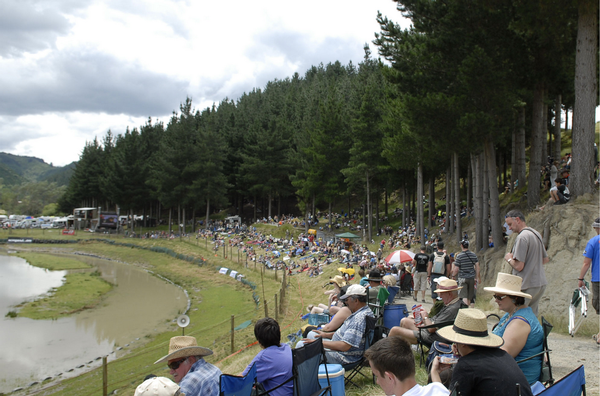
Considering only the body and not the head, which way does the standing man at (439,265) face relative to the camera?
away from the camera

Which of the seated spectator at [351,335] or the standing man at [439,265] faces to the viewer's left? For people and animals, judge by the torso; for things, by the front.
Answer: the seated spectator

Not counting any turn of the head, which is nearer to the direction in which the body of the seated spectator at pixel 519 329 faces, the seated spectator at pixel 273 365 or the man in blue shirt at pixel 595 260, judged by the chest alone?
the seated spectator

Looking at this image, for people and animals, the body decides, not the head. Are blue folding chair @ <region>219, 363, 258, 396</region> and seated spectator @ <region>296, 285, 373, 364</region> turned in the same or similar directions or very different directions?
same or similar directions

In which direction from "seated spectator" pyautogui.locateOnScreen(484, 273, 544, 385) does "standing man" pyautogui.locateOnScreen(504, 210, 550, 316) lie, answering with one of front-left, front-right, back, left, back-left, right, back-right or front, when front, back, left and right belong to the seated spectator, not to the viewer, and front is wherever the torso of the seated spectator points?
right

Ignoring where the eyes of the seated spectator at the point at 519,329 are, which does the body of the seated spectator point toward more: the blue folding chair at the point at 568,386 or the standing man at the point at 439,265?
the standing man

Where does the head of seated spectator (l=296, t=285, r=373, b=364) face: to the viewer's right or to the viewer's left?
to the viewer's left

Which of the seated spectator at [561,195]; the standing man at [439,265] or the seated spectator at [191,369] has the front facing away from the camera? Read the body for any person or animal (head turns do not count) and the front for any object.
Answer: the standing man

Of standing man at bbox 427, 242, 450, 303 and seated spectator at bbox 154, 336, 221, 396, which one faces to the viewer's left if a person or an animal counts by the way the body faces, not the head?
the seated spectator

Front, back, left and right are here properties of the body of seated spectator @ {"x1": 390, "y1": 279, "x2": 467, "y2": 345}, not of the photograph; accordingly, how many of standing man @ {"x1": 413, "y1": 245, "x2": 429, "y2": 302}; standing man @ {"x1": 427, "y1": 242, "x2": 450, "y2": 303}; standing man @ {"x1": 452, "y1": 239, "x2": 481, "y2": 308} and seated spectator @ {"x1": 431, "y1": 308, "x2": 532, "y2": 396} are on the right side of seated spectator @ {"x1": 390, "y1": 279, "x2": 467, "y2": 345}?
3

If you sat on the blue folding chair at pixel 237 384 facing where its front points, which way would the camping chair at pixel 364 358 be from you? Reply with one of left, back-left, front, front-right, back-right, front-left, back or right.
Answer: back-right

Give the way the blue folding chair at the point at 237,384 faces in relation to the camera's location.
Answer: facing to the left of the viewer

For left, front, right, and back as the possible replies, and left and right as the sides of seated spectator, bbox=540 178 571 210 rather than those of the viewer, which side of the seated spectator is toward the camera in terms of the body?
left

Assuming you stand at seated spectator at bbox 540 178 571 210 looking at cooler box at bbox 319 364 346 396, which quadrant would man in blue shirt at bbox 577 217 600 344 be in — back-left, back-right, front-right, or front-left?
front-left

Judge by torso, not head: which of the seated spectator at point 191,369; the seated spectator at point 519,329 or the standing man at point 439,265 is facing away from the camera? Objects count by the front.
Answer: the standing man

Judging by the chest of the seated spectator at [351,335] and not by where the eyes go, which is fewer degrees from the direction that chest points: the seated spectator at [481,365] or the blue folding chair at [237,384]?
the blue folding chair

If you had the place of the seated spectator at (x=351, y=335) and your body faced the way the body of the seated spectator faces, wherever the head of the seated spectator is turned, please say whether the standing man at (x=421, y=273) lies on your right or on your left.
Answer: on your right

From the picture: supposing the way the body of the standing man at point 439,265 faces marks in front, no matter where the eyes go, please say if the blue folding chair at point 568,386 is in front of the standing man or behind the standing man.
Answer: behind
